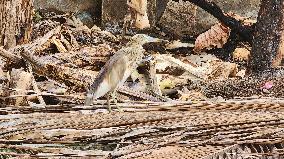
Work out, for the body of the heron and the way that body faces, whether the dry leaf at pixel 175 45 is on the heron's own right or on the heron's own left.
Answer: on the heron's own left

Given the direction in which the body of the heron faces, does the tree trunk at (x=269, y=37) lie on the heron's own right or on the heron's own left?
on the heron's own left

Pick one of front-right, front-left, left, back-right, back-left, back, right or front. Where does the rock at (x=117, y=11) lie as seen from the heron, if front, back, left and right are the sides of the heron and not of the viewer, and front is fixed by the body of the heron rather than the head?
left

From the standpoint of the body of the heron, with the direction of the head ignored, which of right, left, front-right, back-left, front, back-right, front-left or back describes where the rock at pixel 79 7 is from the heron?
left

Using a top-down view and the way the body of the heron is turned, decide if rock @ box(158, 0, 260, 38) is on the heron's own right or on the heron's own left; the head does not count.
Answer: on the heron's own left

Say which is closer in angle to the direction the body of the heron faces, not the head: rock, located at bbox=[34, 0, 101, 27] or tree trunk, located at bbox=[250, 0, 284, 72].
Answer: the tree trunk

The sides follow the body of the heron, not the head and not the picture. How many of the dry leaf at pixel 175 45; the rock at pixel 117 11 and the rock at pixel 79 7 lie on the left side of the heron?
3

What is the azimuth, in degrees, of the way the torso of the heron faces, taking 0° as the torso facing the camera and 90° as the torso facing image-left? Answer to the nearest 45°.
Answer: approximately 270°

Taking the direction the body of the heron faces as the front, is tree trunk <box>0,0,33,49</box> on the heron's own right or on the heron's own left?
on the heron's own left

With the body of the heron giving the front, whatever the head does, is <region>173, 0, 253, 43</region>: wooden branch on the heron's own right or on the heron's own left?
on the heron's own left
